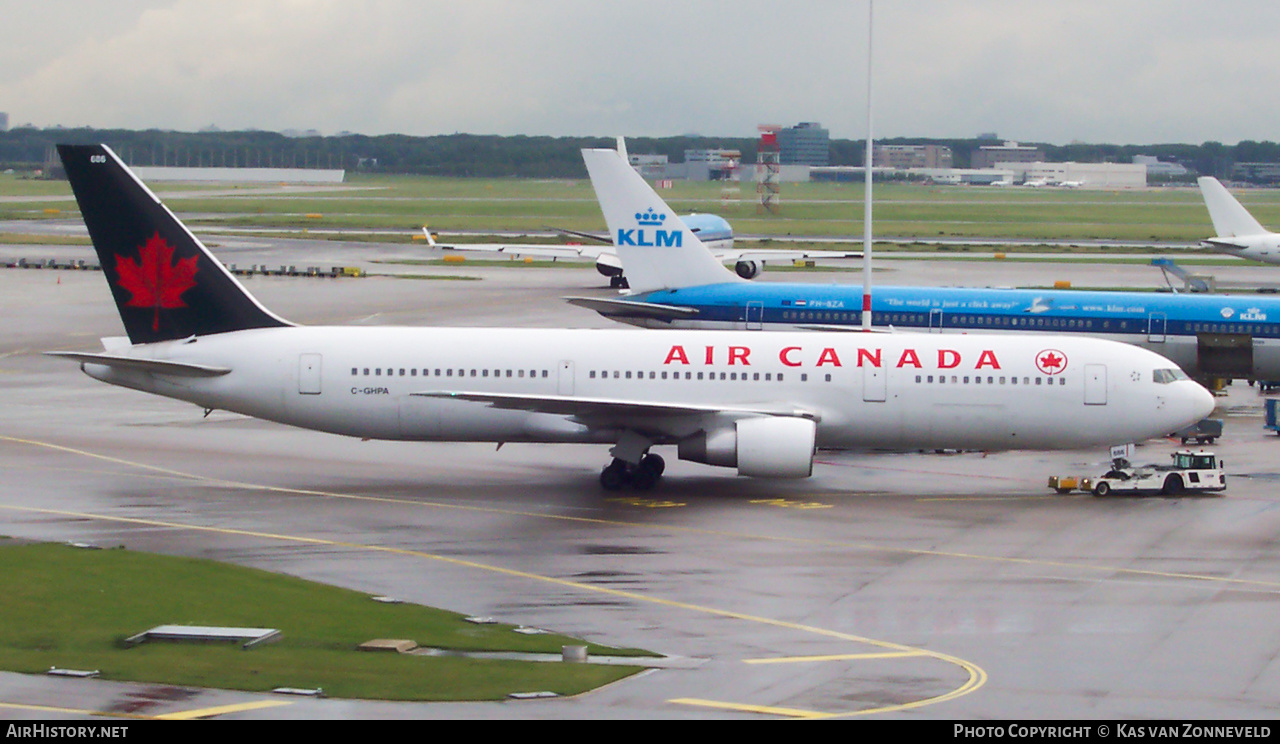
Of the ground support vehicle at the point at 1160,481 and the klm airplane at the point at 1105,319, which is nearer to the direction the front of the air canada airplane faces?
the ground support vehicle

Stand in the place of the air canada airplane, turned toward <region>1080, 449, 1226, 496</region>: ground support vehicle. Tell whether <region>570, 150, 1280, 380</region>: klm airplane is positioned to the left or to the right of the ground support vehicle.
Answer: left

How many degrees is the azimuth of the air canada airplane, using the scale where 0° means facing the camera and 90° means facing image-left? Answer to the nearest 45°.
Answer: approximately 270°

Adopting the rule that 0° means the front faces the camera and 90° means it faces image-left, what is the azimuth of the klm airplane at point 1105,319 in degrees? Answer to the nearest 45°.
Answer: approximately 270°

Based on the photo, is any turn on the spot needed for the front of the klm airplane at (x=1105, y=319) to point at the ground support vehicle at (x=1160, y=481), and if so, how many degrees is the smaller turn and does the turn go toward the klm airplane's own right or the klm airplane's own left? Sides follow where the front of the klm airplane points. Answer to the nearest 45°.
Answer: approximately 90° to the klm airplane's own right

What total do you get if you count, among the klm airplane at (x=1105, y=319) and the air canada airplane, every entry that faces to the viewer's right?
2

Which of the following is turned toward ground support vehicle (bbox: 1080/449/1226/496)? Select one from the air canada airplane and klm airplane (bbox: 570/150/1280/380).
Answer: the air canada airplane

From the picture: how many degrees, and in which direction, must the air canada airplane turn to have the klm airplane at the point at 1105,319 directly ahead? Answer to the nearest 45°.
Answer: approximately 45° to its left

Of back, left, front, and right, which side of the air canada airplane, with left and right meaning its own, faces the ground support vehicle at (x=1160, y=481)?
front
